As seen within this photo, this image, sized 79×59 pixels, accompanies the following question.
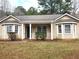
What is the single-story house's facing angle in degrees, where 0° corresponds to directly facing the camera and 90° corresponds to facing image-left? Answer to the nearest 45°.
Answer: approximately 0°
